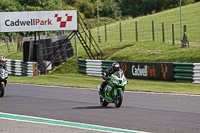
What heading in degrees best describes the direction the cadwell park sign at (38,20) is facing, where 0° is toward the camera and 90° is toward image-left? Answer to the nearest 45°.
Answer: approximately 0°

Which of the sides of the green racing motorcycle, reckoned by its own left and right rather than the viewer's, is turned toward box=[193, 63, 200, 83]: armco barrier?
left

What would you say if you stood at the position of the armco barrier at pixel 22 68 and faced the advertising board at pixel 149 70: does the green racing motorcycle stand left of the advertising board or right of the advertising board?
right

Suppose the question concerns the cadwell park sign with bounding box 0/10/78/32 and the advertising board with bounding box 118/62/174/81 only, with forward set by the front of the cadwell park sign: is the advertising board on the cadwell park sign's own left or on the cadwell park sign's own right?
on the cadwell park sign's own left

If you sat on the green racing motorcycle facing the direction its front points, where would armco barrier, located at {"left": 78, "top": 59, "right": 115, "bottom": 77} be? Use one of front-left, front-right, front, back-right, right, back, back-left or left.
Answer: back-left

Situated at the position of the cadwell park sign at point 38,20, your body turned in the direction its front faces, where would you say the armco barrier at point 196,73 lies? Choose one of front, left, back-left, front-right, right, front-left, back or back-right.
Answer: front-left

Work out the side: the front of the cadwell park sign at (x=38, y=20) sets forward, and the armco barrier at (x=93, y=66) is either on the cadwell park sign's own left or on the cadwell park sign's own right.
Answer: on the cadwell park sign's own left

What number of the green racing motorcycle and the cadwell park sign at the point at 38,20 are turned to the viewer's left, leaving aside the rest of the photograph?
0

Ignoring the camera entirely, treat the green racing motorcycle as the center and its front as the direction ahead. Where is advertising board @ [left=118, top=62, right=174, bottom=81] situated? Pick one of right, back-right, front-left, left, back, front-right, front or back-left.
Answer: back-left
